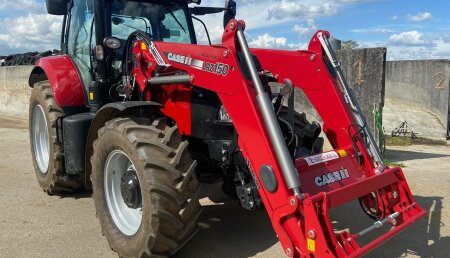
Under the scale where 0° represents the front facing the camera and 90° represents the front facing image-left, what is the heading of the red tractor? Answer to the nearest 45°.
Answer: approximately 315°
